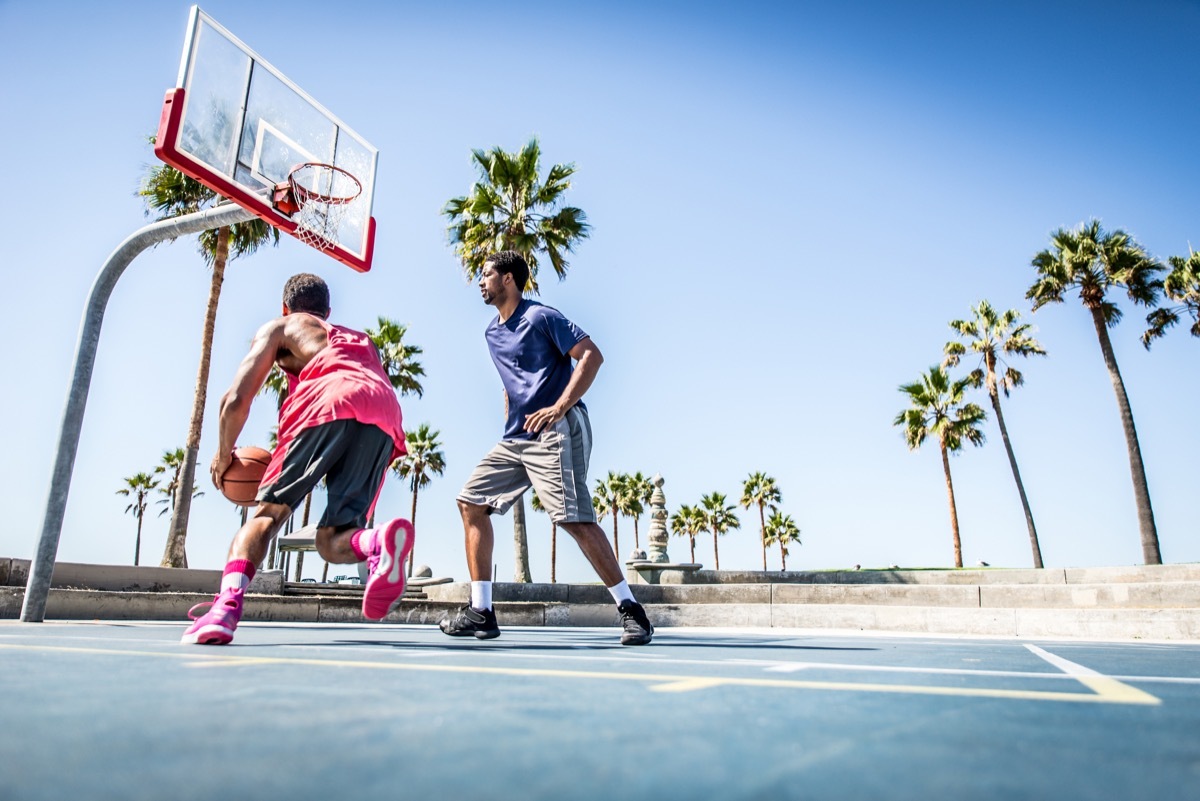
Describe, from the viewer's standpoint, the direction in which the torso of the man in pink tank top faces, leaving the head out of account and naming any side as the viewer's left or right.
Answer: facing away from the viewer and to the left of the viewer

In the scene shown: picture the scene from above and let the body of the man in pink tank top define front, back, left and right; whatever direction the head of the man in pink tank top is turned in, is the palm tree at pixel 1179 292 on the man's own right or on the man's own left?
on the man's own right

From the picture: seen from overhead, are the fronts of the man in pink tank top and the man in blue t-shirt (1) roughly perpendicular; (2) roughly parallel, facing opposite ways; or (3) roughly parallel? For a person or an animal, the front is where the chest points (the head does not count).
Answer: roughly perpendicular

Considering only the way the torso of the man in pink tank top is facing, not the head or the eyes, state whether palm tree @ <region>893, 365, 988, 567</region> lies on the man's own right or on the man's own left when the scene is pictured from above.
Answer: on the man's own right

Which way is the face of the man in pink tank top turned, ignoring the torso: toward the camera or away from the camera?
away from the camera

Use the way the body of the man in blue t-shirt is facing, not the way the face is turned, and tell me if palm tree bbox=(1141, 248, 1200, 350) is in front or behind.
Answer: behind

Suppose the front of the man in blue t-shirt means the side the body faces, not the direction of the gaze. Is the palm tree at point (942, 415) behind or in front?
behind

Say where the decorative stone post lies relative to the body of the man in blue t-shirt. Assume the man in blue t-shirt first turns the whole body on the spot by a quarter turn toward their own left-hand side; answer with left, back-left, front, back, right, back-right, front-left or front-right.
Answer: back-left

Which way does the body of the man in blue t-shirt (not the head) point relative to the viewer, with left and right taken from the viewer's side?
facing the viewer and to the left of the viewer

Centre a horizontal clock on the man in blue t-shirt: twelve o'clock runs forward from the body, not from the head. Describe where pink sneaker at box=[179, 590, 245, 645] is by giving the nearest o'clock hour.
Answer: The pink sneaker is roughly at 12 o'clock from the man in blue t-shirt.

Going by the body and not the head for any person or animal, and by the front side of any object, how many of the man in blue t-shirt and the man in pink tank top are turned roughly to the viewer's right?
0

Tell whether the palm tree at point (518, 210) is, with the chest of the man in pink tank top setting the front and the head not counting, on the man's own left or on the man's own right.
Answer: on the man's own right

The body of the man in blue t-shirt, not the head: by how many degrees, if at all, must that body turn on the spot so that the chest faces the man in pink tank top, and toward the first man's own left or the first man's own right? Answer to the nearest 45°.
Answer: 0° — they already face them

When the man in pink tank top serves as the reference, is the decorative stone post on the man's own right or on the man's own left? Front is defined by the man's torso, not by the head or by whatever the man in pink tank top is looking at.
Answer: on the man's own right
